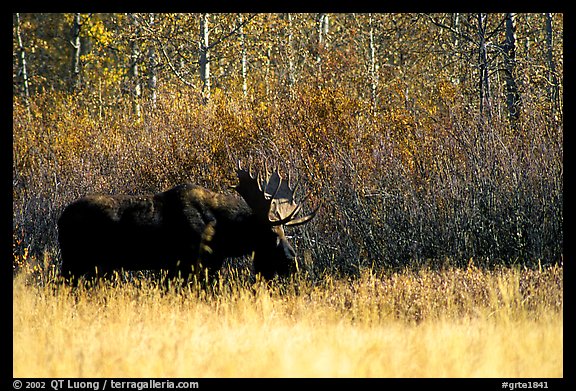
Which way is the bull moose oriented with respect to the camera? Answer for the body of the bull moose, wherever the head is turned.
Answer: to the viewer's right
